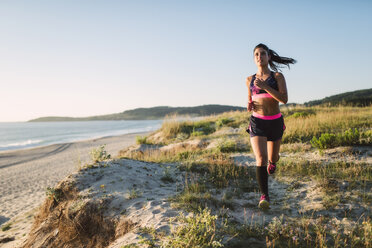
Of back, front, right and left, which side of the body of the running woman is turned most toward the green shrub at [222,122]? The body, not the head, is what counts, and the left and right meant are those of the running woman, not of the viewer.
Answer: back

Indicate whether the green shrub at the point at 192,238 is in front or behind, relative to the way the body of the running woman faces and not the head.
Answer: in front

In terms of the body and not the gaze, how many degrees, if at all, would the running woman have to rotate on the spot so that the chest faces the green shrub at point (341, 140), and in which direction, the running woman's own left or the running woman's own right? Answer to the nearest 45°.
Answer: approximately 135° to the running woman's own left

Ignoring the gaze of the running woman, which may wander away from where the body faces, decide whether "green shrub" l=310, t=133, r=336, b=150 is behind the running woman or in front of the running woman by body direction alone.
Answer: behind

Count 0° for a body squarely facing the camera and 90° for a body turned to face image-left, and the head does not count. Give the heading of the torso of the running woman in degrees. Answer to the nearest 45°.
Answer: approximately 0°

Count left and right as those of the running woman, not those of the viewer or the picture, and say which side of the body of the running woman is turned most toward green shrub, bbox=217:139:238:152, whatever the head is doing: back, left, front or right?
back

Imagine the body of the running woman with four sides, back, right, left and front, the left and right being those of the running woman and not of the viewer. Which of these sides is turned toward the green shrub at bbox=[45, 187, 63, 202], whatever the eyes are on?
right
